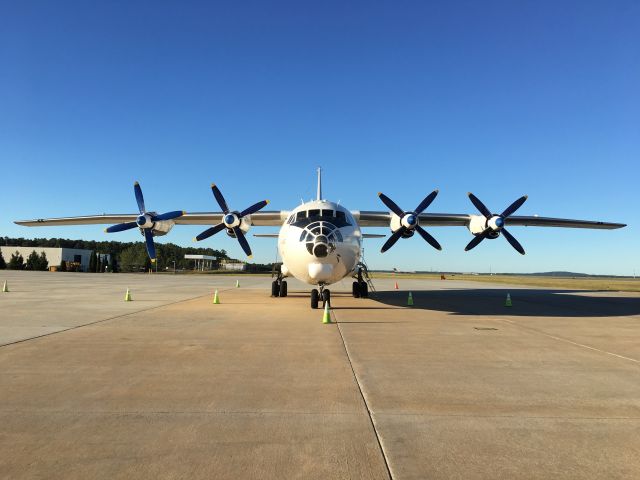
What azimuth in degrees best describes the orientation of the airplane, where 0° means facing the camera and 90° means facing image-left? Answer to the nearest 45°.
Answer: approximately 0°
